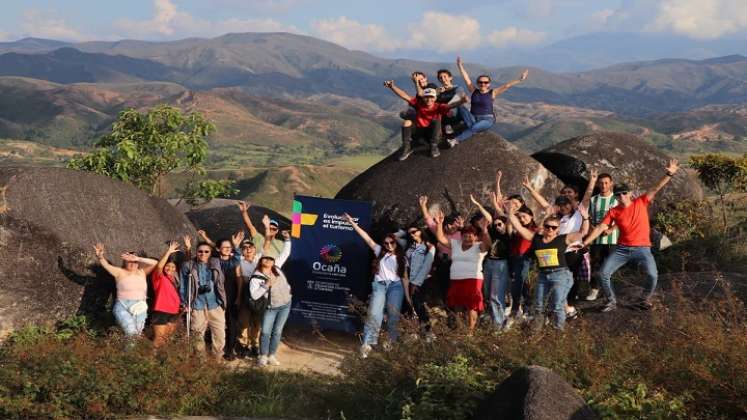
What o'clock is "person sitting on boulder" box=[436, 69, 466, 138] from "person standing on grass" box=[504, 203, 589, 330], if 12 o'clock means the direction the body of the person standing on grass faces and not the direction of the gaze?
The person sitting on boulder is roughly at 5 o'clock from the person standing on grass.

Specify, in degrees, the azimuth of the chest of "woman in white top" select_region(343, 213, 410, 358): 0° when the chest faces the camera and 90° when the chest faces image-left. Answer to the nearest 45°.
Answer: approximately 0°

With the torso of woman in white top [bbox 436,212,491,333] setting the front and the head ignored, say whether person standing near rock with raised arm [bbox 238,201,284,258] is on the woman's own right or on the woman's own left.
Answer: on the woman's own right

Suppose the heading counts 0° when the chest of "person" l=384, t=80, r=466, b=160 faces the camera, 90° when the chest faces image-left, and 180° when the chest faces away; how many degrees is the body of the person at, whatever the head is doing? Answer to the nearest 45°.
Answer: approximately 0°

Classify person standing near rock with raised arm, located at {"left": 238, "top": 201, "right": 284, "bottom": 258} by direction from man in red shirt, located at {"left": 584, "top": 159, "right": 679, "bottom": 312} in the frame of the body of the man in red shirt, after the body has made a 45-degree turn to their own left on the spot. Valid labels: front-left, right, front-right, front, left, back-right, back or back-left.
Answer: back-right

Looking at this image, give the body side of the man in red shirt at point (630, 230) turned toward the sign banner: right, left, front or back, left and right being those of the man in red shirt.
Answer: right

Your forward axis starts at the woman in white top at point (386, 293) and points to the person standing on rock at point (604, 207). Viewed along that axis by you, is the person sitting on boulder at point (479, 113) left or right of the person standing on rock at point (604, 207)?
left
